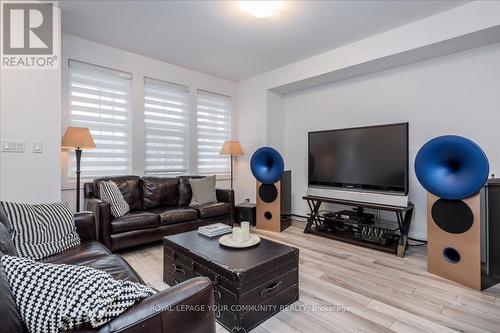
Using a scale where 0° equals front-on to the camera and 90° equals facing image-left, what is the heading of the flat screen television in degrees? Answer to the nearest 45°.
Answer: approximately 45°

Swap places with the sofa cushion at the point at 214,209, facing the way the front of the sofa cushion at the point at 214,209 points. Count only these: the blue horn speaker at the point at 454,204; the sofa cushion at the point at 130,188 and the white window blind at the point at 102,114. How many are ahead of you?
1

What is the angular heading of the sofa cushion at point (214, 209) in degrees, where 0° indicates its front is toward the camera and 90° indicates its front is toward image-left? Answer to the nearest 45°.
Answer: approximately 315°

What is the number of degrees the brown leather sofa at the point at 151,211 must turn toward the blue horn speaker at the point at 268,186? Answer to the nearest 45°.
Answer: approximately 45° to its left

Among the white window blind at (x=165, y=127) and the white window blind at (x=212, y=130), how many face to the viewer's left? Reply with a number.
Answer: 0

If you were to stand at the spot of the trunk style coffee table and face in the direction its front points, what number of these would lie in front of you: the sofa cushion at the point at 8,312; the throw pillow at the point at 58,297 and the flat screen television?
2

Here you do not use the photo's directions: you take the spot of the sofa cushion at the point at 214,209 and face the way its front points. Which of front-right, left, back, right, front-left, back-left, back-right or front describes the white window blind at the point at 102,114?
back-right

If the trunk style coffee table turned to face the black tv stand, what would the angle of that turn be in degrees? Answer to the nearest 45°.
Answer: approximately 180°

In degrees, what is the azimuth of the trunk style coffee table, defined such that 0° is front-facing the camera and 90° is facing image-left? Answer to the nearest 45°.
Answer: approximately 45°

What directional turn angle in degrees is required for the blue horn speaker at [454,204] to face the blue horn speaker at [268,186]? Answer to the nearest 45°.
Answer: approximately 45° to its right

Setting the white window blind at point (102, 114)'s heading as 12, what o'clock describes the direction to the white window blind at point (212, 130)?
the white window blind at point (212, 130) is roughly at 10 o'clock from the white window blind at point (102, 114).

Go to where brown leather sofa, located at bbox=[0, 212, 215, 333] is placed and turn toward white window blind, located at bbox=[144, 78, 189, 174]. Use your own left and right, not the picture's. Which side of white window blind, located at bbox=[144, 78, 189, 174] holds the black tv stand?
right

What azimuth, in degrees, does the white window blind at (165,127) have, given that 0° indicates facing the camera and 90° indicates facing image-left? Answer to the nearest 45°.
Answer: approximately 315°

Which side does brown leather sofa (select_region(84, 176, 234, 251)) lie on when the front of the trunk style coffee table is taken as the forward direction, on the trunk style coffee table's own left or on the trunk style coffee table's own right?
on the trunk style coffee table's own right
